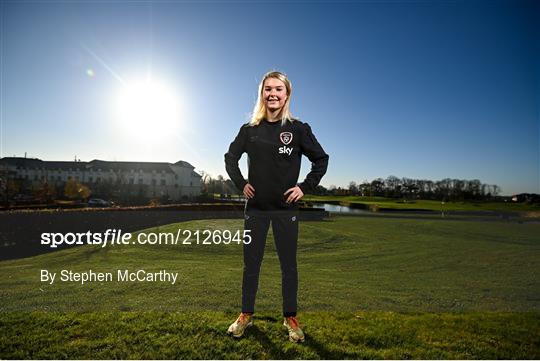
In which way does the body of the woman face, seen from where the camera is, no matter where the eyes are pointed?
toward the camera

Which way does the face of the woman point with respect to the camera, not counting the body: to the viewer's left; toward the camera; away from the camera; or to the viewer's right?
toward the camera
